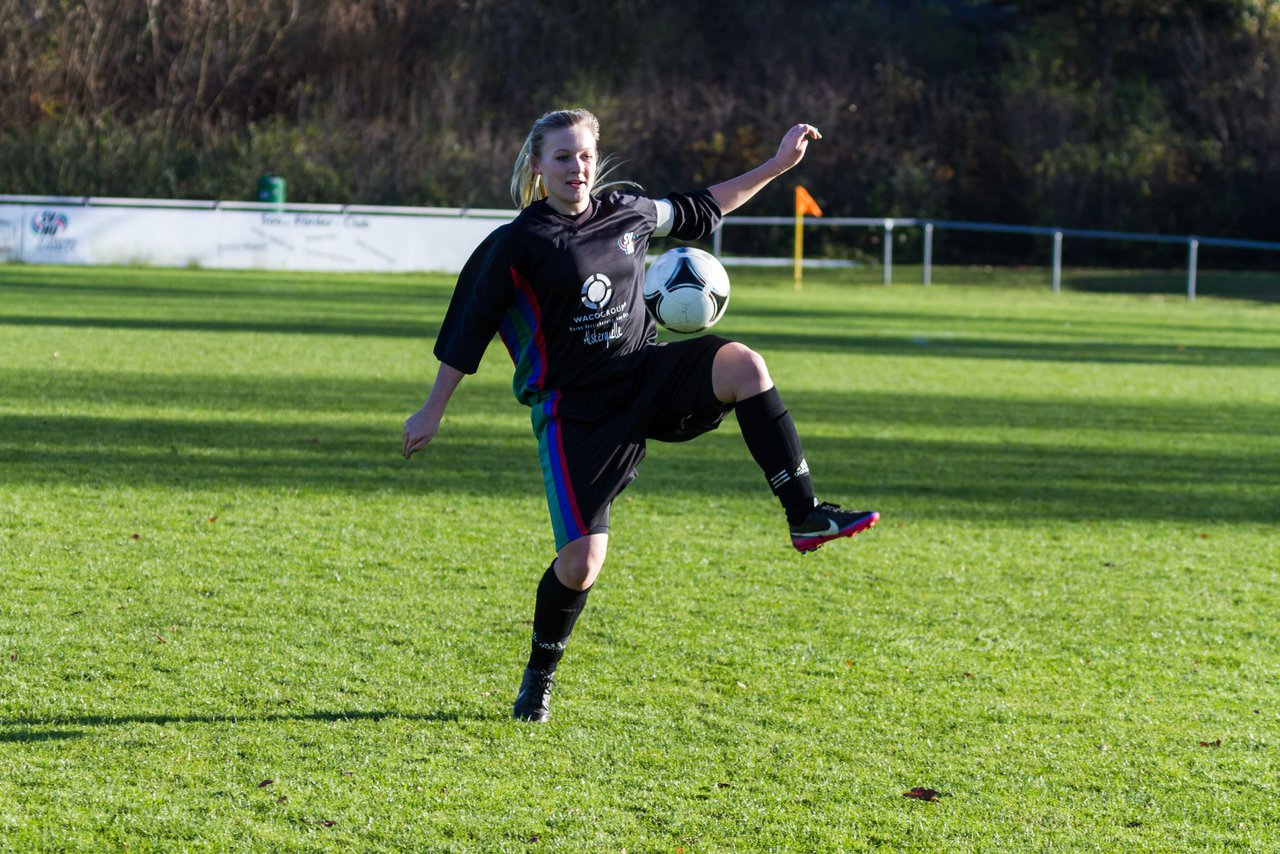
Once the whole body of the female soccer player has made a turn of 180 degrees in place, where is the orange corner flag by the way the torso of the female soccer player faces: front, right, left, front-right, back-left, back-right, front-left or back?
front-right

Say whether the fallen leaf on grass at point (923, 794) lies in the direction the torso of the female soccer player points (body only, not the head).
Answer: yes

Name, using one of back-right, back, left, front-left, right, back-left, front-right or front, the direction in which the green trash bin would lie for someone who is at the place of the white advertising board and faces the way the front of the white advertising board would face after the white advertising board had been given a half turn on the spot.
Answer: front

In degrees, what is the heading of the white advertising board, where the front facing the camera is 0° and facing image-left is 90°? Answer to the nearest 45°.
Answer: approximately 0°

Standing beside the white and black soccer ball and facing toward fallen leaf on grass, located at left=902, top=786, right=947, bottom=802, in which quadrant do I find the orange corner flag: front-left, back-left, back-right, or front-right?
back-left

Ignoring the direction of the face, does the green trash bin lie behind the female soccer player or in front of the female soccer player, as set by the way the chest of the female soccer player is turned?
behind

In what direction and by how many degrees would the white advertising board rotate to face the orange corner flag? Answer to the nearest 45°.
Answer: approximately 90° to its left

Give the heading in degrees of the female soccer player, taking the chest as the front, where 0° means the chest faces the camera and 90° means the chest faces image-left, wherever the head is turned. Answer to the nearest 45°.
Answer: approximately 315°
